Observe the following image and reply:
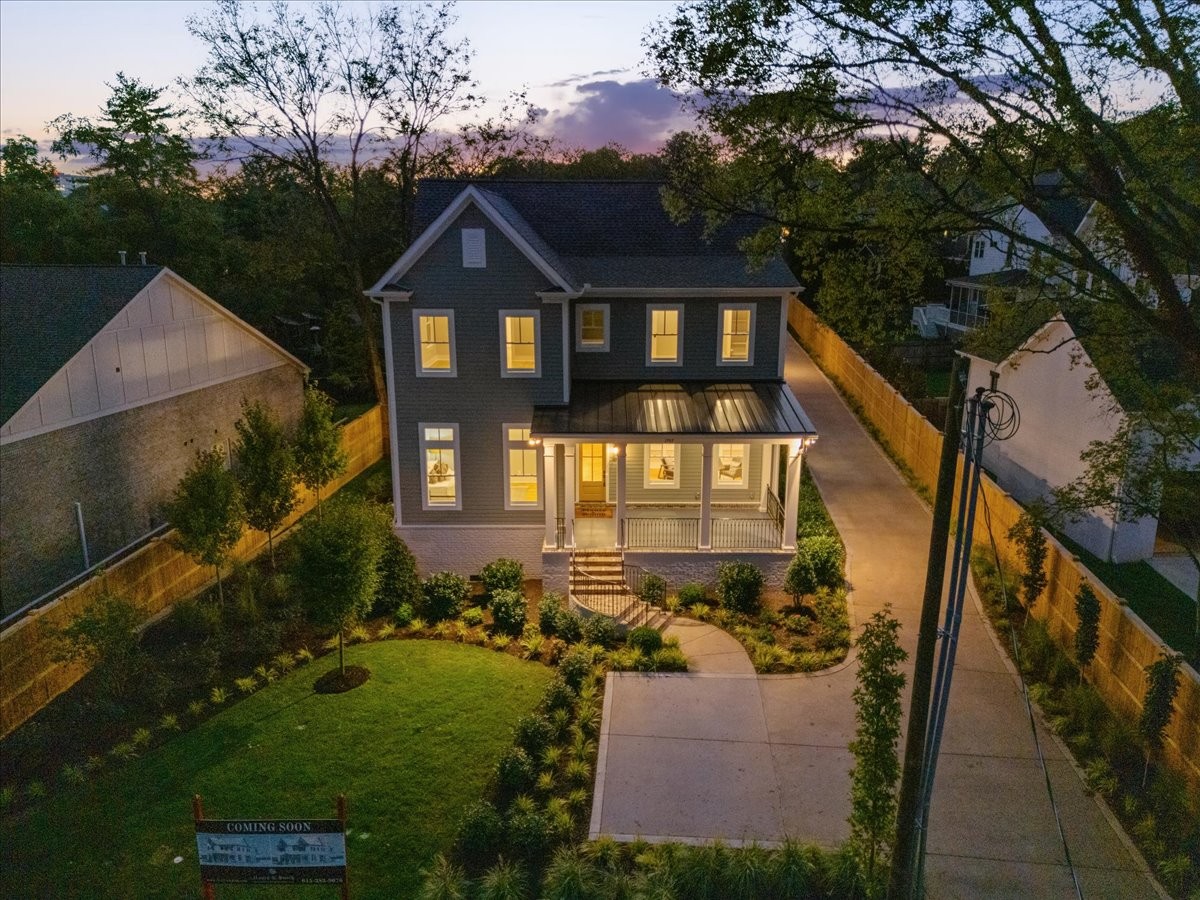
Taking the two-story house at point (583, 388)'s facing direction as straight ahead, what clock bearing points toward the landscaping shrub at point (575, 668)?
The landscaping shrub is roughly at 12 o'clock from the two-story house.

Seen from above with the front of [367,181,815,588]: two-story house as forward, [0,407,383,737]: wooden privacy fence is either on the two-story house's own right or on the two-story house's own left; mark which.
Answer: on the two-story house's own right

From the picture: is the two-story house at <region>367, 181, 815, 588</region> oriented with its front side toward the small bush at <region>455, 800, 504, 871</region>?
yes

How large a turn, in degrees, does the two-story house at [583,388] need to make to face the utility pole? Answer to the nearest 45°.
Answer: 0° — it already faces it

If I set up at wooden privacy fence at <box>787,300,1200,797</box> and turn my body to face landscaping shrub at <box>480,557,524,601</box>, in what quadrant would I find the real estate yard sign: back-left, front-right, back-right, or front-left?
front-left

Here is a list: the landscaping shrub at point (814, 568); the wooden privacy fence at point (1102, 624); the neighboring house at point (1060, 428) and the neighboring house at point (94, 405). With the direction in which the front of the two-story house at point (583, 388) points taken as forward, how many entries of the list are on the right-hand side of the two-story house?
1

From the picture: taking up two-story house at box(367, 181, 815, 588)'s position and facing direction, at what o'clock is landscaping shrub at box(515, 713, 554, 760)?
The landscaping shrub is roughly at 12 o'clock from the two-story house.

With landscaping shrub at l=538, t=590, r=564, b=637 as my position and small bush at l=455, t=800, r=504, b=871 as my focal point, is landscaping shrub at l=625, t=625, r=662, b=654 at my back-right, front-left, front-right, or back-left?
front-left

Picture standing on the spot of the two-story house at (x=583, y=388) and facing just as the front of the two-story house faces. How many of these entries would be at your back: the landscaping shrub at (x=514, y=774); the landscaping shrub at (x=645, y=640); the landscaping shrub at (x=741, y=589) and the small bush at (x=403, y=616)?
0

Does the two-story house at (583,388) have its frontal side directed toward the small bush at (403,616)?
no

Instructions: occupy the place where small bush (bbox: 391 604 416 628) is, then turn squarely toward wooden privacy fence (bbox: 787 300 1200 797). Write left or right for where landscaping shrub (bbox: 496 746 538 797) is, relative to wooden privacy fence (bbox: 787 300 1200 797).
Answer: right

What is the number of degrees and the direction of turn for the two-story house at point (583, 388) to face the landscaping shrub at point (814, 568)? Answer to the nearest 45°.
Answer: approximately 45° to its left

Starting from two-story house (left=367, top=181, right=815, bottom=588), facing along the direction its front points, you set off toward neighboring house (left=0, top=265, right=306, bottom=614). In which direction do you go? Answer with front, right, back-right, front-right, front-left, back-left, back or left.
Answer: right

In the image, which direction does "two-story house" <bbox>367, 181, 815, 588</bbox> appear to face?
toward the camera

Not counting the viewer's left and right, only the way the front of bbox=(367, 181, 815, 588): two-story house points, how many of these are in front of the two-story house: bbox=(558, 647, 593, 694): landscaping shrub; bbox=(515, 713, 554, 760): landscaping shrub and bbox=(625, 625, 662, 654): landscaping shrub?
3
